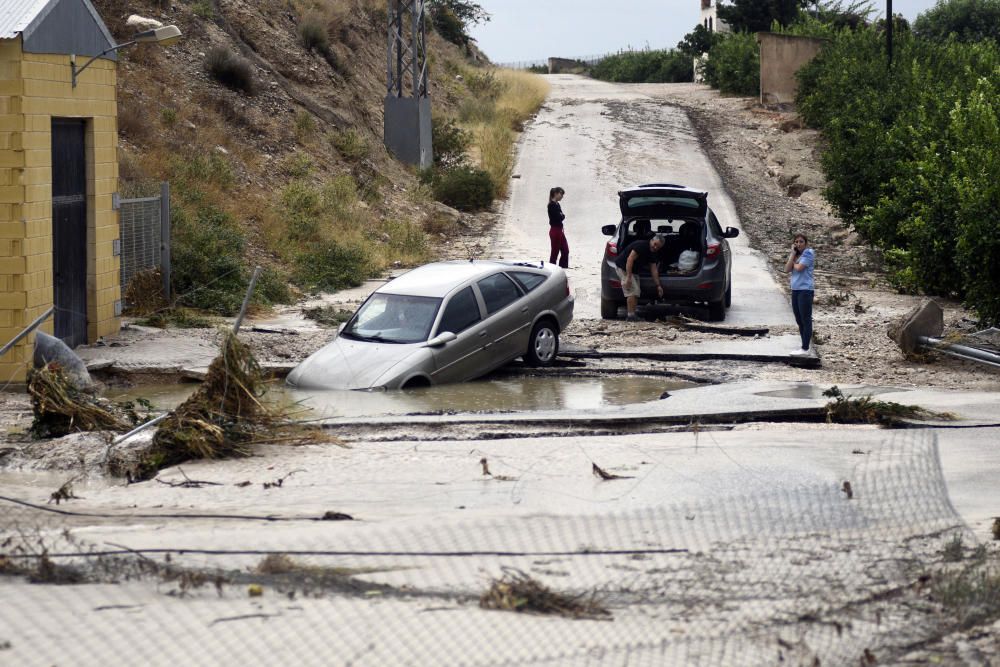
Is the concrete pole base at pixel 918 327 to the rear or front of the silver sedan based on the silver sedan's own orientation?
to the rear

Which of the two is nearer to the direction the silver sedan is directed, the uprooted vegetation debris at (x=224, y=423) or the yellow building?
the uprooted vegetation debris

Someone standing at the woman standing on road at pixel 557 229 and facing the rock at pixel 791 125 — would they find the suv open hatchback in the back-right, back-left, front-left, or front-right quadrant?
back-right

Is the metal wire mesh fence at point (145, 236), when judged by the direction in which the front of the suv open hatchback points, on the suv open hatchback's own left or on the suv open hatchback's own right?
on the suv open hatchback's own left

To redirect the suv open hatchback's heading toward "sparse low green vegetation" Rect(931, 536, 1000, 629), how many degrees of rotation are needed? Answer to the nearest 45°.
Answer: approximately 180°

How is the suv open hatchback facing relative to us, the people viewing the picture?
facing away from the viewer

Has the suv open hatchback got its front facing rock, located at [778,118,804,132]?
yes

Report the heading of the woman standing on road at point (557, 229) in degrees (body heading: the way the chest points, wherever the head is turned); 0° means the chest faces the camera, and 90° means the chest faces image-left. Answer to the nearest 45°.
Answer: approximately 270°
